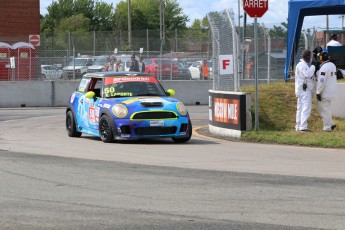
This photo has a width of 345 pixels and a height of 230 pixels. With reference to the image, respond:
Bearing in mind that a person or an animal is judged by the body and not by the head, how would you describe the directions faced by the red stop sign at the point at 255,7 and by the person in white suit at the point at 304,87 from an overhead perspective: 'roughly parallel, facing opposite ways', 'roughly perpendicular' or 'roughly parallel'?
roughly perpendicular

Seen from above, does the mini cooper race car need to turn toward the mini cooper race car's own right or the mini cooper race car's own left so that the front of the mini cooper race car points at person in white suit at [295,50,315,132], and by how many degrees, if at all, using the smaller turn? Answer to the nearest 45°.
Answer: approximately 45° to the mini cooper race car's own left

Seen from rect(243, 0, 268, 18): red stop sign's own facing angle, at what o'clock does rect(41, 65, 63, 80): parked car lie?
The parked car is roughly at 5 o'clock from the red stop sign.

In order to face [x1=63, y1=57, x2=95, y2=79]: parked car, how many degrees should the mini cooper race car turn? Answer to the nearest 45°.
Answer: approximately 135° to its left

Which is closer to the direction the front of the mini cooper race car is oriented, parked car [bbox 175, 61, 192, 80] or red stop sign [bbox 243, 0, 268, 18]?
the red stop sign

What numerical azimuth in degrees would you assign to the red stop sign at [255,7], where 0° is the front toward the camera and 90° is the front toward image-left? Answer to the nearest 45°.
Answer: approximately 0°
